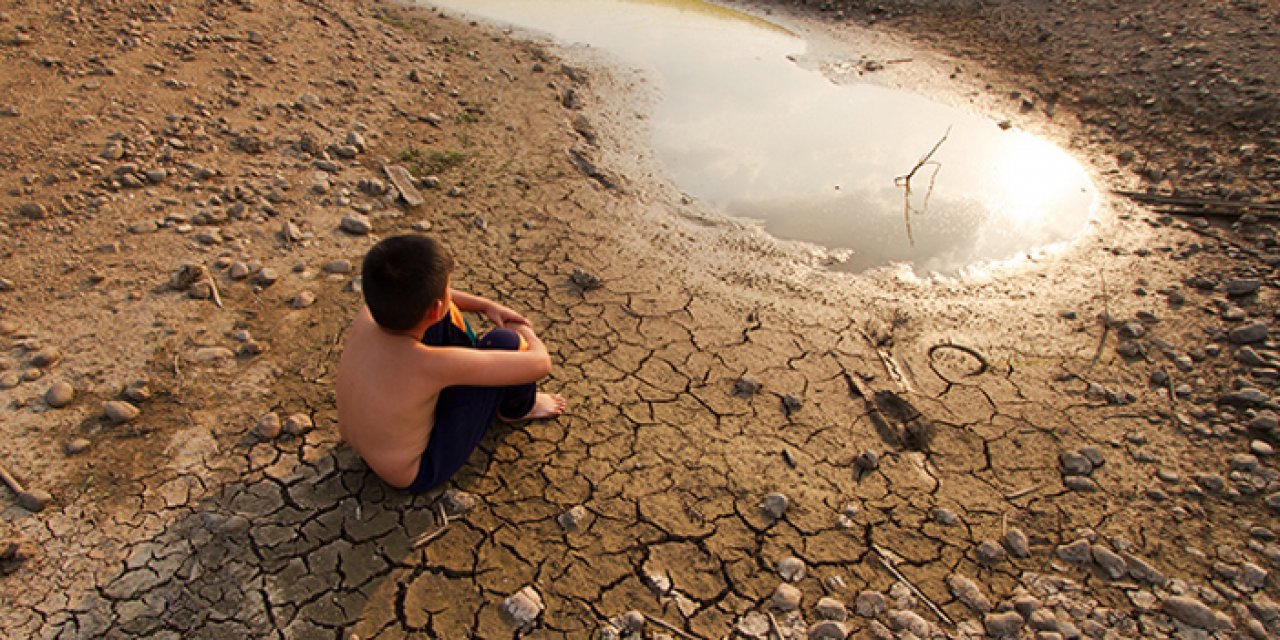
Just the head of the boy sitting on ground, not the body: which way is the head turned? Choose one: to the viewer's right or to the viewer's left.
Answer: to the viewer's right

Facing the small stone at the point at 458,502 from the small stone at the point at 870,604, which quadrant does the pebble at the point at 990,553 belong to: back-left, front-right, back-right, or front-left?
back-right

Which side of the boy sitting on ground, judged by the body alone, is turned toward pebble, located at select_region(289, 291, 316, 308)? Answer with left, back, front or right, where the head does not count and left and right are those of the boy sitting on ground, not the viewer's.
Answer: left

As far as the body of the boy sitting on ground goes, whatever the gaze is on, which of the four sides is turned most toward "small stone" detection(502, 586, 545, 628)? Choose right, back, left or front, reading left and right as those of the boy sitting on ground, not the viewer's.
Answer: right

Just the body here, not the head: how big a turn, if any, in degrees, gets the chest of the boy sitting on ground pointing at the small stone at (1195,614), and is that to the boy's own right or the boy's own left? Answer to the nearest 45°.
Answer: approximately 45° to the boy's own right

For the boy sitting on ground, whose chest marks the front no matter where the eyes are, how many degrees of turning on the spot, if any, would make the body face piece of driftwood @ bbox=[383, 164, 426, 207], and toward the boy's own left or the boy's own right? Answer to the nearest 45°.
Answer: approximately 45° to the boy's own left

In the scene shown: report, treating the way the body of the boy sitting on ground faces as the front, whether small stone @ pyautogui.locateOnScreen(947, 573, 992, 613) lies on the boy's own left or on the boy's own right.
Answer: on the boy's own right

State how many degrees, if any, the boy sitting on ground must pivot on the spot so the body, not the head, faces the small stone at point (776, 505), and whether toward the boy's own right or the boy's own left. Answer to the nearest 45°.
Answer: approximately 45° to the boy's own right

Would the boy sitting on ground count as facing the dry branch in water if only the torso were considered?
yes

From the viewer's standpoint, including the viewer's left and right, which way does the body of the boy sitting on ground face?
facing away from the viewer and to the right of the viewer

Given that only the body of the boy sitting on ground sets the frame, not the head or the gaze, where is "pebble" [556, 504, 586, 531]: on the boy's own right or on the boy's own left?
on the boy's own right
